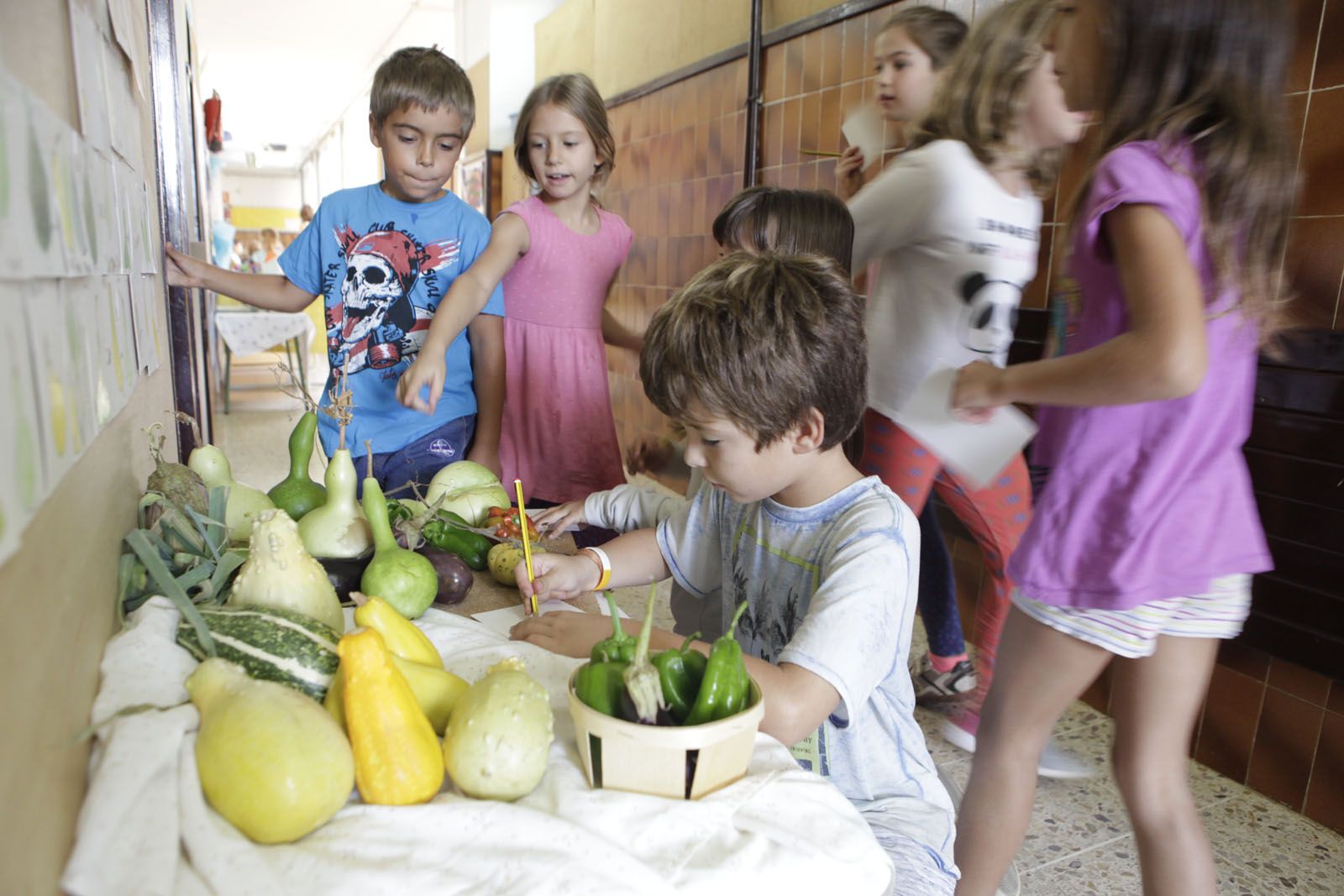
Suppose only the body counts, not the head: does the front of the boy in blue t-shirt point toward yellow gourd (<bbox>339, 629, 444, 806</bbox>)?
yes

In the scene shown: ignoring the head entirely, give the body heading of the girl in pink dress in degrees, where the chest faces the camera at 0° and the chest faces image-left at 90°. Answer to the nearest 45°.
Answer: approximately 0°

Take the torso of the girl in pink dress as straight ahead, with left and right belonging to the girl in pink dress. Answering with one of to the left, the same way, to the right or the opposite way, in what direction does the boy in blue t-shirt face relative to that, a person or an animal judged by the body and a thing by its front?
the same way

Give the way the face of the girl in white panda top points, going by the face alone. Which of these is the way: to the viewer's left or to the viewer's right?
to the viewer's right

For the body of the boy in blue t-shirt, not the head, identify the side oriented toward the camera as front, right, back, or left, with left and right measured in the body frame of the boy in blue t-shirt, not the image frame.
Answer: front

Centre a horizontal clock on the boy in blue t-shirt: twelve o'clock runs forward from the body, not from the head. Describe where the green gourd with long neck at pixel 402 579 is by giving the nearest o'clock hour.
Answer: The green gourd with long neck is roughly at 12 o'clock from the boy in blue t-shirt.

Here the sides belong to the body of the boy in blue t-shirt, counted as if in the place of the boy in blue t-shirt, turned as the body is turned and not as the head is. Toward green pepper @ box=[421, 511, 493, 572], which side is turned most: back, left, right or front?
front

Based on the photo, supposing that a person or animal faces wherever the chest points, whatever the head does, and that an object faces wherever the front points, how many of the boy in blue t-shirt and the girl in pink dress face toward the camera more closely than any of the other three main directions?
2

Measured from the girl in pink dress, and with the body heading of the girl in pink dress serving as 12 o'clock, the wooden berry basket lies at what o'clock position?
The wooden berry basket is roughly at 12 o'clock from the girl in pink dress.

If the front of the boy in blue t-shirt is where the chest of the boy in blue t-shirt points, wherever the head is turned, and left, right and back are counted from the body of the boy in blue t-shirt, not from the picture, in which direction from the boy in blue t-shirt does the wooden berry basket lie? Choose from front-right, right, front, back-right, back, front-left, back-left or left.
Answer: front

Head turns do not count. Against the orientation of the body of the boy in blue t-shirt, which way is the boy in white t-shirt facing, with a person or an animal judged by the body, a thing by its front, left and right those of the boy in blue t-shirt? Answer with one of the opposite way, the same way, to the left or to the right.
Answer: to the right

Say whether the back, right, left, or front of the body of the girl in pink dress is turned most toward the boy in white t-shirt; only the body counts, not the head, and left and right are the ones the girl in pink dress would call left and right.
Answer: front
